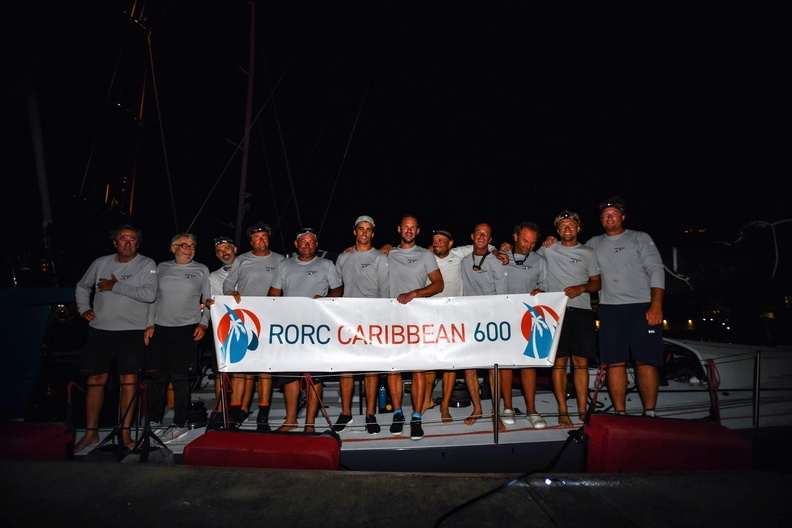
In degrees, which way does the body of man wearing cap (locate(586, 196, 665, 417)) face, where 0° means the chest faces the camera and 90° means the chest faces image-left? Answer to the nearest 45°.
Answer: approximately 0°

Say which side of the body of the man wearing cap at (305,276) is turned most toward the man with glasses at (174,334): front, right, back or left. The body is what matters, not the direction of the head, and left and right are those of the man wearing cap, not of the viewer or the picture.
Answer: right

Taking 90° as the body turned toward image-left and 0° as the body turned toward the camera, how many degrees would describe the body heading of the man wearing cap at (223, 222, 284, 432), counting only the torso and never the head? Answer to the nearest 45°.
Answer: approximately 0°

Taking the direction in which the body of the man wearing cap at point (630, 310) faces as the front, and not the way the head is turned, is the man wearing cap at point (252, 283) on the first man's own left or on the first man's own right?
on the first man's own right

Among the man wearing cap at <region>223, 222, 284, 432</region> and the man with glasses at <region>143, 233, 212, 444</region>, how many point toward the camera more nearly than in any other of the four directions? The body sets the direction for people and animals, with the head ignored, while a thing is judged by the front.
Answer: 2
